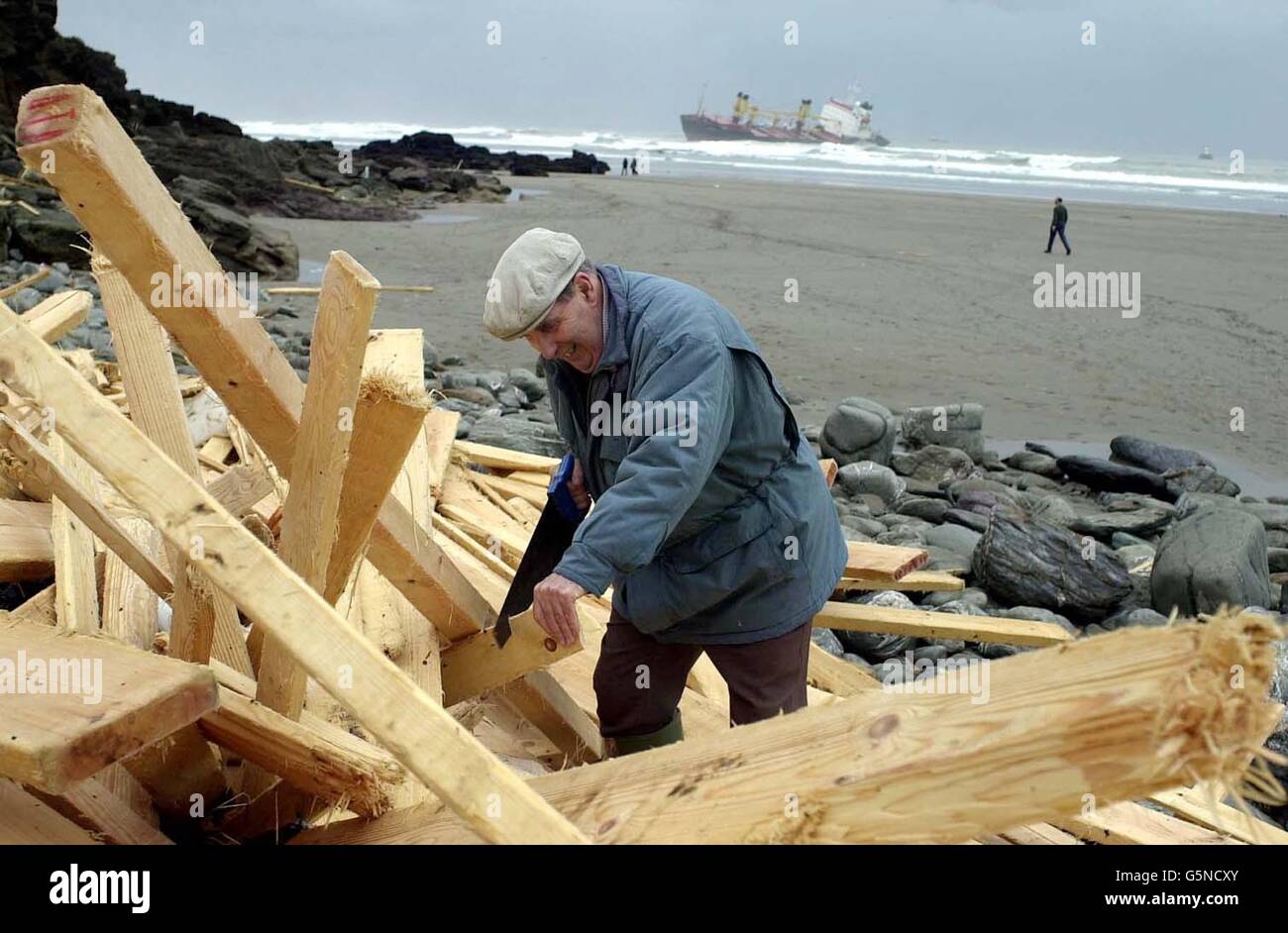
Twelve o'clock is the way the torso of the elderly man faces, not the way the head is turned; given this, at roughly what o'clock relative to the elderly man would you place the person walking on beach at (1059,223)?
The person walking on beach is roughly at 5 o'clock from the elderly man.

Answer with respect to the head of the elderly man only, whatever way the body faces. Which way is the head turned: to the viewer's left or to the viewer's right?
to the viewer's left

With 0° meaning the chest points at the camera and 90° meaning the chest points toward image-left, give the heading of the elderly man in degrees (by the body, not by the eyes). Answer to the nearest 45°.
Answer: approximately 45°

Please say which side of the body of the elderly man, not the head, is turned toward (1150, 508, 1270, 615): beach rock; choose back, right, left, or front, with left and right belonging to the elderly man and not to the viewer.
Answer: back

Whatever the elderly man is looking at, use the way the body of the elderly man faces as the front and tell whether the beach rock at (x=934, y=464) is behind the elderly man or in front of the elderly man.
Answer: behind
